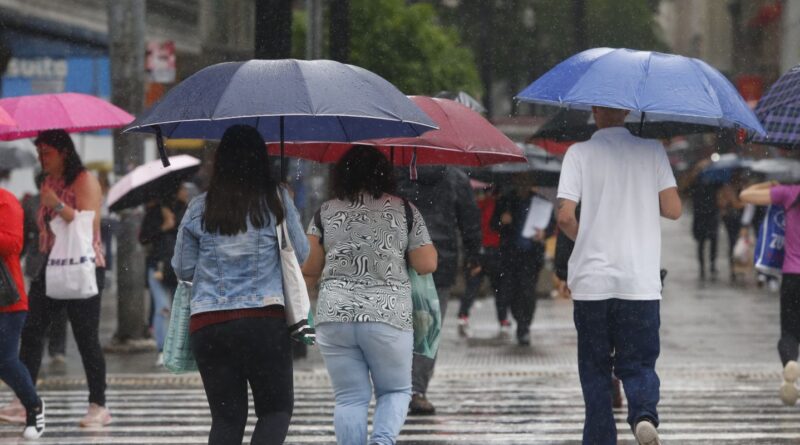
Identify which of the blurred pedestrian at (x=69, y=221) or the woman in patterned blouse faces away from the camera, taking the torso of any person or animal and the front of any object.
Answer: the woman in patterned blouse

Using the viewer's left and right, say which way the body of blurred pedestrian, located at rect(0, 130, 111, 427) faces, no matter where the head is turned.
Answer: facing the viewer and to the left of the viewer

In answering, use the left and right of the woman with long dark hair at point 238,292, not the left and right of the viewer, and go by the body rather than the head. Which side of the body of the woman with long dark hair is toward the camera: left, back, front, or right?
back

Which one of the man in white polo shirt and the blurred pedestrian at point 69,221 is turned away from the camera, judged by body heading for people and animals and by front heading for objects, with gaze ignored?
the man in white polo shirt

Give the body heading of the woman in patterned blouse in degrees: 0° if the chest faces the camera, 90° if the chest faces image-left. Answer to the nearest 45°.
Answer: approximately 180°

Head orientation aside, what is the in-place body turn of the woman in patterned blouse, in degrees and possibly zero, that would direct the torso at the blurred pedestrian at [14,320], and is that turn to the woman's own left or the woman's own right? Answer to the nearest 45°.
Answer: approximately 45° to the woman's own left

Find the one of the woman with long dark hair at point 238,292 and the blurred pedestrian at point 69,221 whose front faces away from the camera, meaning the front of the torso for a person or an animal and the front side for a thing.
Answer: the woman with long dark hair

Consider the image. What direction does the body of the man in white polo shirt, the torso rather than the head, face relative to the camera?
away from the camera

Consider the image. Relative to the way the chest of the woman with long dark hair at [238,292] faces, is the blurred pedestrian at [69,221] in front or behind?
in front

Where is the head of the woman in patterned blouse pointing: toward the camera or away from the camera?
away from the camera
